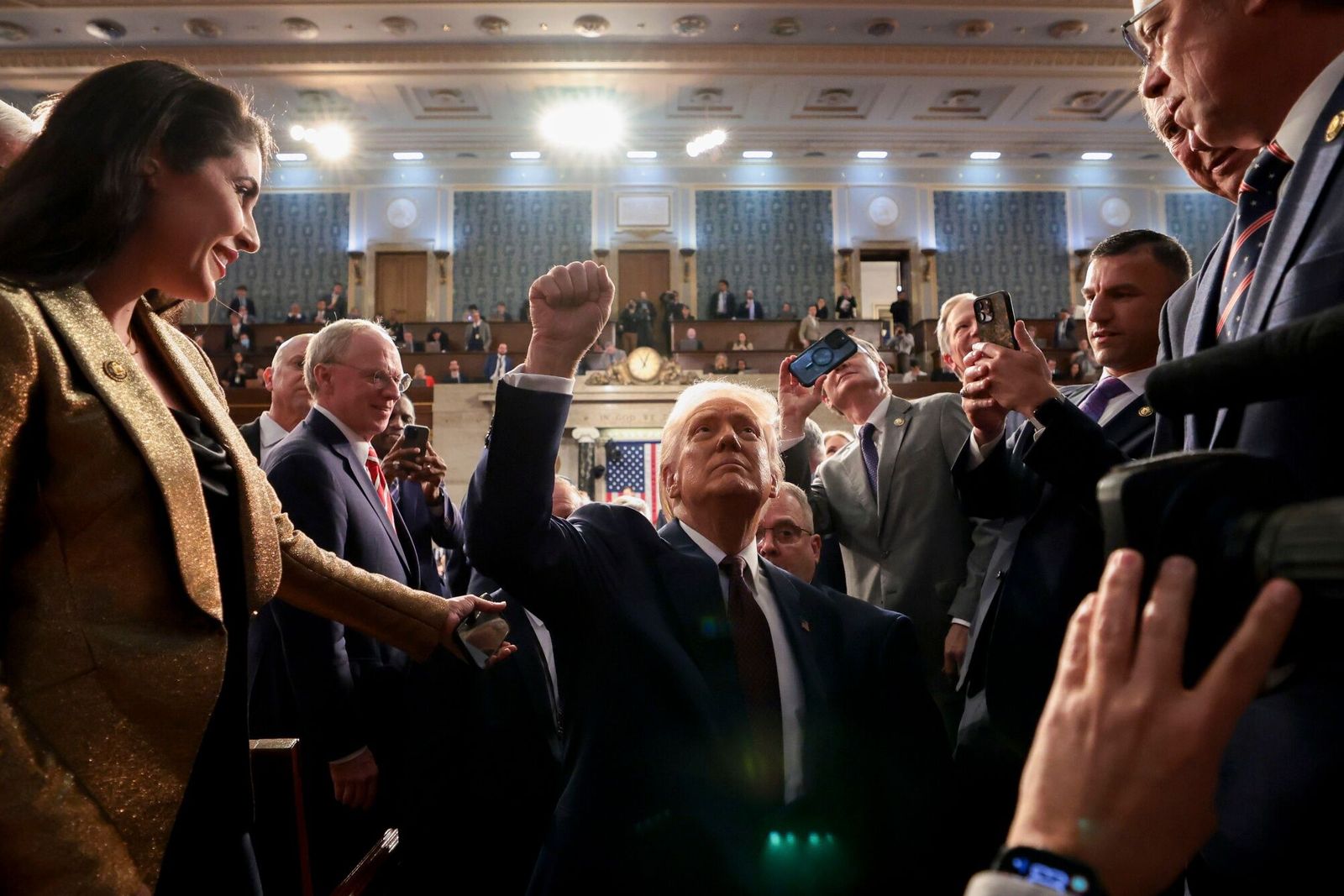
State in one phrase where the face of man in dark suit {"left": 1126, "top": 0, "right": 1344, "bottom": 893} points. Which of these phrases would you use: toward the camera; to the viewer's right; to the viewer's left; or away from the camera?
to the viewer's left

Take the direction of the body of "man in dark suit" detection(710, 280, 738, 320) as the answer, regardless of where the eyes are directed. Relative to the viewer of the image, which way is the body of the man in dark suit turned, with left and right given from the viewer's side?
facing the viewer

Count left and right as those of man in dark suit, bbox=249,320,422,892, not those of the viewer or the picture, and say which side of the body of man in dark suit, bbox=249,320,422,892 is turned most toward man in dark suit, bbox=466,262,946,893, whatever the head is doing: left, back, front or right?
front

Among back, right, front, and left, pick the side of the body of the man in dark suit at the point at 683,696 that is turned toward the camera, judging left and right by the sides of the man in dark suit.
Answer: front

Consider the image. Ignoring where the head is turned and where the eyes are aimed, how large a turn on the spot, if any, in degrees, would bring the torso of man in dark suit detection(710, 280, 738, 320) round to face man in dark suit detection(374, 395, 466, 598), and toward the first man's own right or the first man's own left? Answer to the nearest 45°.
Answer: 0° — they already face them

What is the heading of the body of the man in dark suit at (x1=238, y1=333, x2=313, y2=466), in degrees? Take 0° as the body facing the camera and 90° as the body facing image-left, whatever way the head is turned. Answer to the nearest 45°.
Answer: approximately 315°

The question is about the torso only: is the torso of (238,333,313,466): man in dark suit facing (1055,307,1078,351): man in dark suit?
no

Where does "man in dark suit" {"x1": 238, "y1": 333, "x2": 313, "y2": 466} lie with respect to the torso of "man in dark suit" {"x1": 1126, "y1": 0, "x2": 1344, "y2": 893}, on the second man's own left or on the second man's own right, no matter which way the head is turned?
on the second man's own right

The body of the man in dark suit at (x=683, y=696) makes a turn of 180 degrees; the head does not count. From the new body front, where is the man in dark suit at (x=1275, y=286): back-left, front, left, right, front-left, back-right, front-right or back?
back-right

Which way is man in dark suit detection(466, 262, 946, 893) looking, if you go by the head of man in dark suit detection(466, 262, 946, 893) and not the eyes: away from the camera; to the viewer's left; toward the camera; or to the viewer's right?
toward the camera

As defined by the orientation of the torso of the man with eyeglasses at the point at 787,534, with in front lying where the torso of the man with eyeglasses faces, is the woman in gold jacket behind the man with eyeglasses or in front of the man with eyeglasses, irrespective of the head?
in front

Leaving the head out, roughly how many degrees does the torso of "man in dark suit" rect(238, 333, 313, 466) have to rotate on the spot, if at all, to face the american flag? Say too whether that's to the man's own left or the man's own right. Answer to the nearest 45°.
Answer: approximately 90° to the man's own left

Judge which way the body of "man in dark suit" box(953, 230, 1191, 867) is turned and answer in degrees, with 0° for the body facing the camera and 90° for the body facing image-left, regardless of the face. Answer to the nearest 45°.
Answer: approximately 45°

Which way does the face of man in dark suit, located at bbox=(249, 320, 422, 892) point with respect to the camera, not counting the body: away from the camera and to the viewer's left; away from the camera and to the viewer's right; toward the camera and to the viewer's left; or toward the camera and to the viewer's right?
toward the camera and to the viewer's right

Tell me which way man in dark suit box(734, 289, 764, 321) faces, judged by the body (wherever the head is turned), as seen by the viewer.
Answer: toward the camera

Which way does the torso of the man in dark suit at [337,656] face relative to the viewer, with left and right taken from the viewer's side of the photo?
facing the viewer and to the right of the viewer
